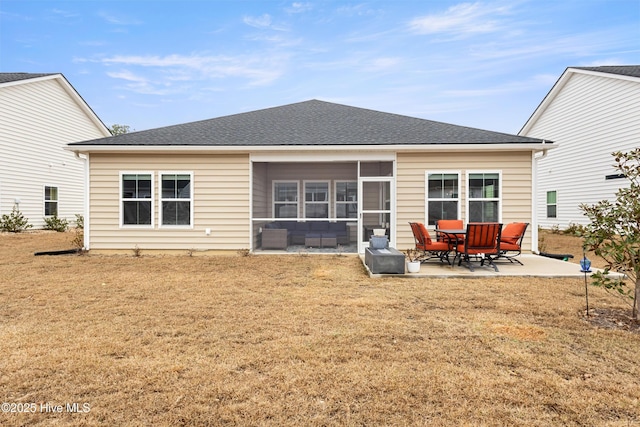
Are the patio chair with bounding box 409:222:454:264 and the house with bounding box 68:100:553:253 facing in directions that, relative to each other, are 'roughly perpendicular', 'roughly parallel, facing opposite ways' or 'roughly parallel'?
roughly perpendicular

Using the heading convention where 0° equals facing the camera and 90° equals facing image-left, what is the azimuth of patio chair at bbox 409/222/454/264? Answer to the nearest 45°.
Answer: approximately 270°

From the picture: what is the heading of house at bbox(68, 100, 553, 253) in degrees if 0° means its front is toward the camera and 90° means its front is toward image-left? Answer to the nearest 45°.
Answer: approximately 180°

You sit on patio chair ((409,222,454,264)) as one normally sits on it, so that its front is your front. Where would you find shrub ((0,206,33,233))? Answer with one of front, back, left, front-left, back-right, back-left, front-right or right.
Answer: back

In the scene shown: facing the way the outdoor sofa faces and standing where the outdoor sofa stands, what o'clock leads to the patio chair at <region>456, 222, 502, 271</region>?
The patio chair is roughly at 11 o'clock from the outdoor sofa.

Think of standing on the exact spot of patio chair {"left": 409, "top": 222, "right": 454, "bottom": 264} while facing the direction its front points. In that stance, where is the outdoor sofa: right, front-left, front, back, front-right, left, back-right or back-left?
back-left

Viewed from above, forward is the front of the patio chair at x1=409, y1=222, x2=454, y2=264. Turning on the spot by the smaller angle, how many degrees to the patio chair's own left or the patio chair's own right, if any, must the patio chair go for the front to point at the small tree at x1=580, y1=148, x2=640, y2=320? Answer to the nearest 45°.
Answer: approximately 45° to the patio chair's own right
